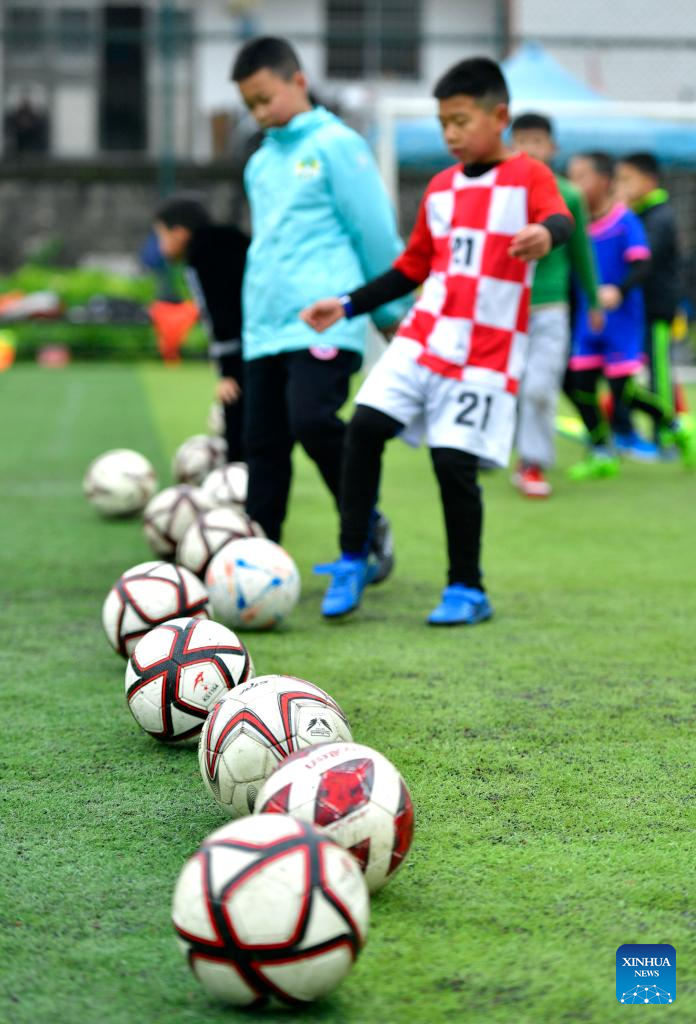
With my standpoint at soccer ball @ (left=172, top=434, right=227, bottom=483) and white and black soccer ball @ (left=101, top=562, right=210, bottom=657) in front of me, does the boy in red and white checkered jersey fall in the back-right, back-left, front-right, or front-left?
front-left

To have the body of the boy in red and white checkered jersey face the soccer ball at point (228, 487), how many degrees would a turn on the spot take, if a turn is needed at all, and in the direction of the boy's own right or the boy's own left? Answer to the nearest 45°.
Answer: approximately 90° to the boy's own right

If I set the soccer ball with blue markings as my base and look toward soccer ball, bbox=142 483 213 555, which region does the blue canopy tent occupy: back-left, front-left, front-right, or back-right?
front-right

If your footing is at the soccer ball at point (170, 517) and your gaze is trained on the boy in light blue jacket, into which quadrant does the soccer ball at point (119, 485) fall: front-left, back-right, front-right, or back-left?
back-left

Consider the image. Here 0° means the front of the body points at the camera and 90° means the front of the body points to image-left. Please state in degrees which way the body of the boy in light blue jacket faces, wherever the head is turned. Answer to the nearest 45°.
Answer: approximately 45°

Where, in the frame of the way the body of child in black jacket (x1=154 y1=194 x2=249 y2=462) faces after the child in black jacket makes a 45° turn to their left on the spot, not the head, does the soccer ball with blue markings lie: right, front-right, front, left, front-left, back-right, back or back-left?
front-left

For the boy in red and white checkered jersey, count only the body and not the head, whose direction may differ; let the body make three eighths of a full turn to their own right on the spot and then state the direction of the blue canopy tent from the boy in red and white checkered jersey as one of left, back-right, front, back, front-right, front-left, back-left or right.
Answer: front

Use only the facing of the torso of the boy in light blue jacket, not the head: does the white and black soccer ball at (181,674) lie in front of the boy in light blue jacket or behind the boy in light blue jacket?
in front

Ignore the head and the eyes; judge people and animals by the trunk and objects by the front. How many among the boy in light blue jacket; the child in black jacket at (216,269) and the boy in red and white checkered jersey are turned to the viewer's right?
0

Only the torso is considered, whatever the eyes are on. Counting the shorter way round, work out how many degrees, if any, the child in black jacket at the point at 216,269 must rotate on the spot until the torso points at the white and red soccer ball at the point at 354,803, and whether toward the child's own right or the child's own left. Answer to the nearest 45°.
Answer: approximately 90° to the child's own left

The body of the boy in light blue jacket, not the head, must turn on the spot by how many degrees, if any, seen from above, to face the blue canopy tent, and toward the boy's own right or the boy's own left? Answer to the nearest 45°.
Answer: approximately 135° to the boy's own right

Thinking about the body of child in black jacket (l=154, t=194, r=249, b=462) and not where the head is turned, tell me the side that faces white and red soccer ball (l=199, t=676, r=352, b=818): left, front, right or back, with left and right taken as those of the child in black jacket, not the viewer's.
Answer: left

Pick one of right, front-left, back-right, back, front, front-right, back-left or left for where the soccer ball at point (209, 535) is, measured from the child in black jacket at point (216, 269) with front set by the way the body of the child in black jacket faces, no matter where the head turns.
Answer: left

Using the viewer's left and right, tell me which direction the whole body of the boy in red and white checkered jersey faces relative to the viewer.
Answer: facing the viewer and to the left of the viewer

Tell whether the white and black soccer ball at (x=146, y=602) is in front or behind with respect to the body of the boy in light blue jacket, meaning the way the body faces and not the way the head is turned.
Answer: in front

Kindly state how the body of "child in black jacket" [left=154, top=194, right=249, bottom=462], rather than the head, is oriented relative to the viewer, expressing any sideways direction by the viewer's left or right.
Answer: facing to the left of the viewer
